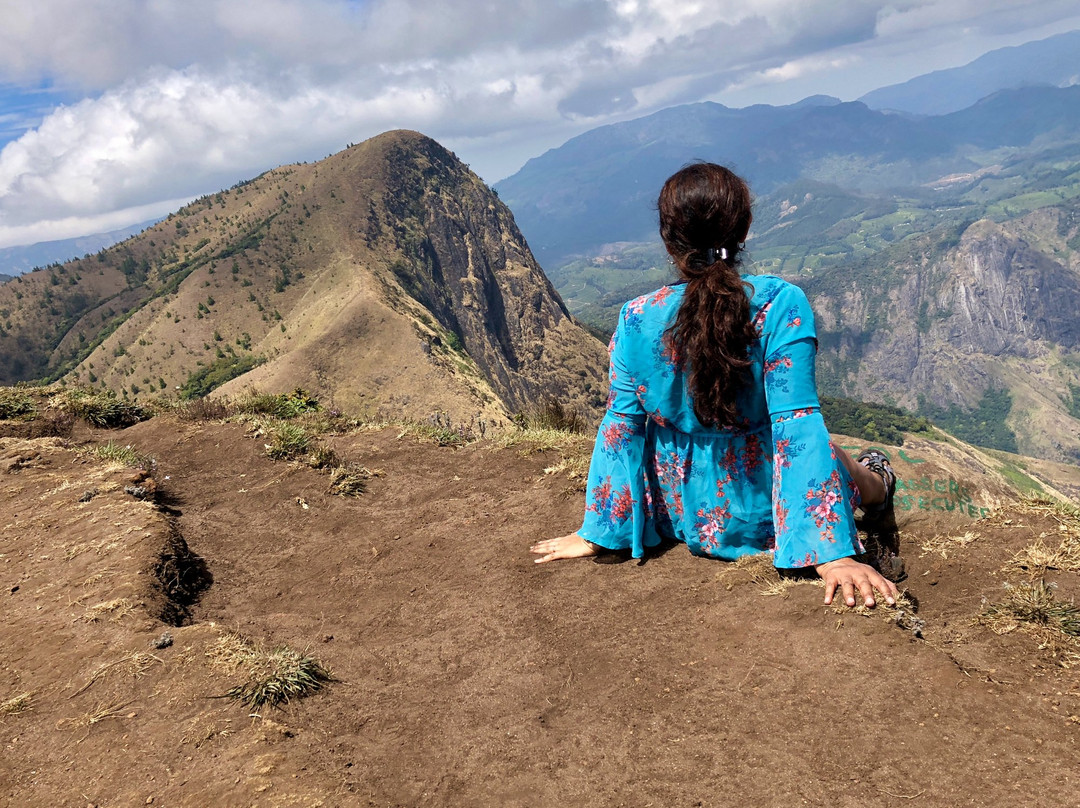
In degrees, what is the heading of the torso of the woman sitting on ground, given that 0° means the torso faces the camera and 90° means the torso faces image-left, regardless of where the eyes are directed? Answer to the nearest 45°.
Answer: approximately 180°

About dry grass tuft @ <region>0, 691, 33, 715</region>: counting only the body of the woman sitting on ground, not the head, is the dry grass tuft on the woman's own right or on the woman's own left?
on the woman's own left

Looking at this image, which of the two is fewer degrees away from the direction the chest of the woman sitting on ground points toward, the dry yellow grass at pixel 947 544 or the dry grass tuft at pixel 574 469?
the dry grass tuft

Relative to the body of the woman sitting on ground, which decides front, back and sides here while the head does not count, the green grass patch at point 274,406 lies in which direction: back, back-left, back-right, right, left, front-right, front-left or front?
front-left

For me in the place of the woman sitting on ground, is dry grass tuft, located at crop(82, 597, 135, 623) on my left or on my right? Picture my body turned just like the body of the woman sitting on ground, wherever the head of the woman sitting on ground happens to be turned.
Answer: on my left

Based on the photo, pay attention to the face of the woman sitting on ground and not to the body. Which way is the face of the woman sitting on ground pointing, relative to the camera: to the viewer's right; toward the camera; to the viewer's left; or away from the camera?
away from the camera
